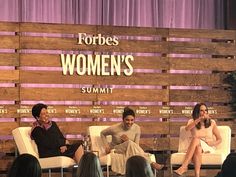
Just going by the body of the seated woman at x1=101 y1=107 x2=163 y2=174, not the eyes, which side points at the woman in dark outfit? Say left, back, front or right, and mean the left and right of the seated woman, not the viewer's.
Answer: right

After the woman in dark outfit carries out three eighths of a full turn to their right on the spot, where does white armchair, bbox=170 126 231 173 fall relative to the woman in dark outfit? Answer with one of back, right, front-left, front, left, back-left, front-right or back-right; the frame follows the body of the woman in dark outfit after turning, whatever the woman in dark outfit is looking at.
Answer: back

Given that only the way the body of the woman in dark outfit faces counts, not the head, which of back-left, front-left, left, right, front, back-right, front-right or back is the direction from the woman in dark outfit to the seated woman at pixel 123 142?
front-left

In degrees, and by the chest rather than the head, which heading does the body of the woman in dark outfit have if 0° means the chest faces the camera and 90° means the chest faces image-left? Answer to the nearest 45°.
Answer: approximately 315°

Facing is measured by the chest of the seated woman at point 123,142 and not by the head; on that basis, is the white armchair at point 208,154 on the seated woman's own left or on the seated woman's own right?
on the seated woman's own left

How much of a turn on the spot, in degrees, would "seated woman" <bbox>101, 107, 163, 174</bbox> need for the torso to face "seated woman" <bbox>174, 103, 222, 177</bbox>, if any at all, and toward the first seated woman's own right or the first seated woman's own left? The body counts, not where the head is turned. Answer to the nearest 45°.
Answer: approximately 90° to the first seated woman's own left

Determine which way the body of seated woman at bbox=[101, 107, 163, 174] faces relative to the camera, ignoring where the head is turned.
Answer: toward the camera

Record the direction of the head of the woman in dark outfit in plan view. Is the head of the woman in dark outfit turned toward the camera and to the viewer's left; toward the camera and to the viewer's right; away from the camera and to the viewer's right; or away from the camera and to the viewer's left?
toward the camera and to the viewer's right

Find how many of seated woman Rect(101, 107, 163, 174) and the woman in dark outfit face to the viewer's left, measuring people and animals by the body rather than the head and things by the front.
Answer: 0

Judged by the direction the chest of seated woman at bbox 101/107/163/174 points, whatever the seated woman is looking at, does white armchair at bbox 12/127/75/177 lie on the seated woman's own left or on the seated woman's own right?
on the seated woman's own right
